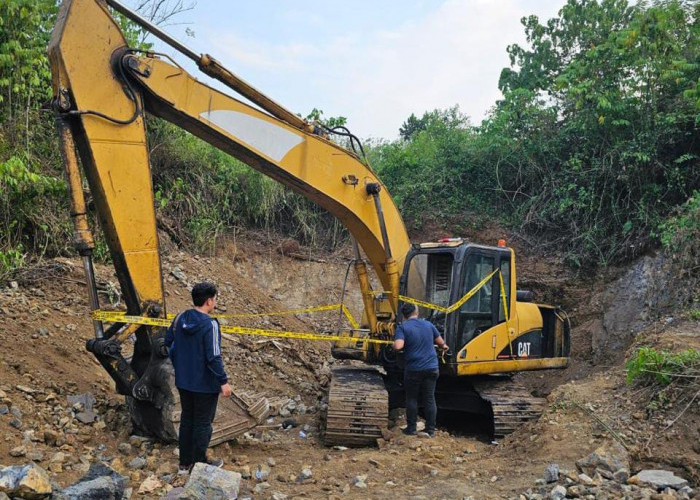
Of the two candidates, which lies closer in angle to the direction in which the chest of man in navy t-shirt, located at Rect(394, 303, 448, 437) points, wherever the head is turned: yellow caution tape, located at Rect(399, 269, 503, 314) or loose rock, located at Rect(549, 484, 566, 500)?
the yellow caution tape

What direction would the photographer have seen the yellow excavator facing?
facing the viewer and to the left of the viewer

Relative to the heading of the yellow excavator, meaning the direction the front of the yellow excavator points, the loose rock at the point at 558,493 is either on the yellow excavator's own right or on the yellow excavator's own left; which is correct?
on the yellow excavator's own left

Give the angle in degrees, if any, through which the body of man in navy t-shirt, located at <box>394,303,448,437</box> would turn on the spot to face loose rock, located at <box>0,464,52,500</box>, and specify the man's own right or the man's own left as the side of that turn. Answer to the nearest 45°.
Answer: approximately 135° to the man's own left

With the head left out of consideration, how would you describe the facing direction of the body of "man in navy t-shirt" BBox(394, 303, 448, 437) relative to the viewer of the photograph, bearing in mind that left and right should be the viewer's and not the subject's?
facing away from the viewer

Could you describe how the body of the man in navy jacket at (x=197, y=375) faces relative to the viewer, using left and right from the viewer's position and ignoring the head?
facing away from the viewer and to the right of the viewer

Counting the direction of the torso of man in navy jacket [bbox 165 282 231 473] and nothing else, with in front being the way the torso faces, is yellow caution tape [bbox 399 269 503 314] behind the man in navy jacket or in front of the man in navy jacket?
in front

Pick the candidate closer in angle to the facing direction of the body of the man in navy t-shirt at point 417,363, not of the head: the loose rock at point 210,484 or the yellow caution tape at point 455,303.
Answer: the yellow caution tape

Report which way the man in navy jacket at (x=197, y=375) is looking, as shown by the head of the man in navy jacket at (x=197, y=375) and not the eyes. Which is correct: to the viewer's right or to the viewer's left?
to the viewer's right

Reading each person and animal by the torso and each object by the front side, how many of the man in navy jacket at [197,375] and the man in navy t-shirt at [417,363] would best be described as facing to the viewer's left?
0

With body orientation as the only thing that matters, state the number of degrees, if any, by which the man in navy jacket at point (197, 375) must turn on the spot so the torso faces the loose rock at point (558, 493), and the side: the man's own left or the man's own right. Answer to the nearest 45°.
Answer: approximately 90° to the man's own right

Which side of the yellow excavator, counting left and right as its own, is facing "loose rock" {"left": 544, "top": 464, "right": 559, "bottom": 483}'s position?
left

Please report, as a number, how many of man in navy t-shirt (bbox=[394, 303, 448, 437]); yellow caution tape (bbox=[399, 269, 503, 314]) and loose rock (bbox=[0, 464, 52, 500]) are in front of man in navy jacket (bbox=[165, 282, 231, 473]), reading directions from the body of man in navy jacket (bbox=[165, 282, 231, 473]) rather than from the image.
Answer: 2

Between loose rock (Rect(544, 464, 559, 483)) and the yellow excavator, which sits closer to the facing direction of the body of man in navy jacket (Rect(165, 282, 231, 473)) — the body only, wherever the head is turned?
the yellow excavator

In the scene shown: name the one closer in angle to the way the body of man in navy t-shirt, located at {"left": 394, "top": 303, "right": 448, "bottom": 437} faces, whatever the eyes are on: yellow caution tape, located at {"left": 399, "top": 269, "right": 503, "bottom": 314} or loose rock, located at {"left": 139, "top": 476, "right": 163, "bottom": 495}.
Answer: the yellow caution tape
